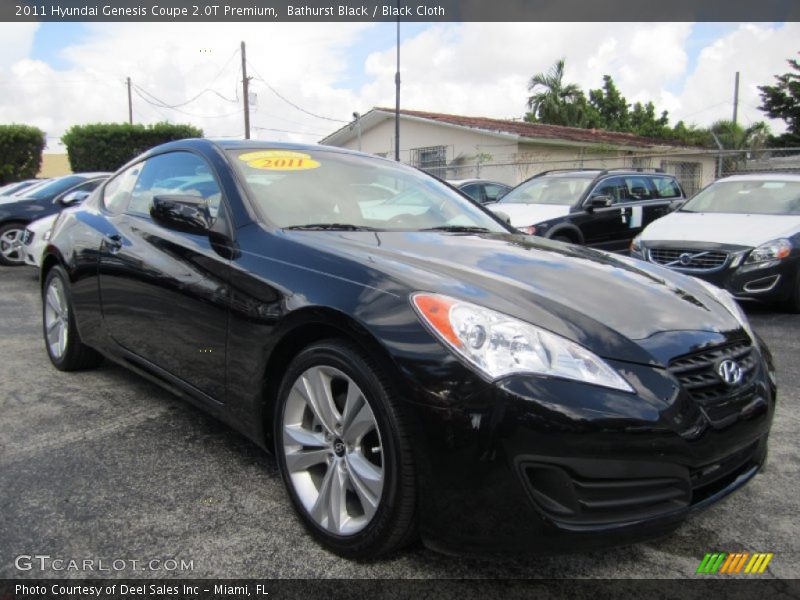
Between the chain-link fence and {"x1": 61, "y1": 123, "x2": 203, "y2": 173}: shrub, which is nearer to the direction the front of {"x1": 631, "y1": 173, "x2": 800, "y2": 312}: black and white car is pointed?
the shrub

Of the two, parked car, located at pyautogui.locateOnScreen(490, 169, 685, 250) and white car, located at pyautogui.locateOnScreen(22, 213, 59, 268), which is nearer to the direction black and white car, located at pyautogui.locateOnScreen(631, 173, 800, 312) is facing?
the white car

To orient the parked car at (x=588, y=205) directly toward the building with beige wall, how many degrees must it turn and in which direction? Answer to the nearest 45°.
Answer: approximately 135° to its right

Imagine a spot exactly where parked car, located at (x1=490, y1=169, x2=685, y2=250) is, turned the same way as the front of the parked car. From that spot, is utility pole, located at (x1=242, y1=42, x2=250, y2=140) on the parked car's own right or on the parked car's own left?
on the parked car's own right

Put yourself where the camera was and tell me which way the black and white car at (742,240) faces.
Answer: facing the viewer and to the left of the viewer

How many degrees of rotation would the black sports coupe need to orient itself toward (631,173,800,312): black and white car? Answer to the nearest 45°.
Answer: approximately 90° to its left

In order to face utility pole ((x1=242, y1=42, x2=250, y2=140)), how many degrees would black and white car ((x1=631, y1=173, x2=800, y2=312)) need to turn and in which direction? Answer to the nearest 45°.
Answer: approximately 90° to its right

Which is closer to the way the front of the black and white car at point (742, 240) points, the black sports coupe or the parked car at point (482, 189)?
the black sports coupe

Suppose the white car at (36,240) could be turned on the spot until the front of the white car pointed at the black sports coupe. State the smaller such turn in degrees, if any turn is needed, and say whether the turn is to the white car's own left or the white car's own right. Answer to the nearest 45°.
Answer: approximately 45° to the white car's own left

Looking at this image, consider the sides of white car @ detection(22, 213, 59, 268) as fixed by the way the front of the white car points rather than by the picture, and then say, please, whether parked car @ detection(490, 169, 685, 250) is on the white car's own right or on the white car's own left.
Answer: on the white car's own left
